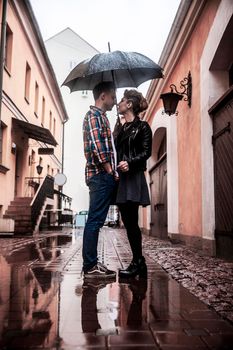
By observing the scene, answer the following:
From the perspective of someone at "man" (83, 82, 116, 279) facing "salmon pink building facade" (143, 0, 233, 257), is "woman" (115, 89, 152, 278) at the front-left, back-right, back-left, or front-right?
front-right

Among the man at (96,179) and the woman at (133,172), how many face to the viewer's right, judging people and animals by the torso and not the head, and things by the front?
1

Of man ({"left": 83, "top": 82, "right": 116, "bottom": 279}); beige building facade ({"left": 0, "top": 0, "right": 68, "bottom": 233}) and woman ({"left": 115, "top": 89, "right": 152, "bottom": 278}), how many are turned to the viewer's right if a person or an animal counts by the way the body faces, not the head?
2

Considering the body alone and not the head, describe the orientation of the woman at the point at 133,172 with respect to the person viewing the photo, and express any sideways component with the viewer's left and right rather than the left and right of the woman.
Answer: facing to the left of the viewer

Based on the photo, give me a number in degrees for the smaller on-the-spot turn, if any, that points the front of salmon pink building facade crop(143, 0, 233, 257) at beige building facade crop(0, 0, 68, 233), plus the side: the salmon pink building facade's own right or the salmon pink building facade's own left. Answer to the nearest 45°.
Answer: approximately 45° to the salmon pink building facade's own right

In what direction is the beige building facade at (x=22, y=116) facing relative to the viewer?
to the viewer's right

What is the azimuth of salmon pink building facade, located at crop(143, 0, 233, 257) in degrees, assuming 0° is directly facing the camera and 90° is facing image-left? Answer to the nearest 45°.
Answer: approximately 90°

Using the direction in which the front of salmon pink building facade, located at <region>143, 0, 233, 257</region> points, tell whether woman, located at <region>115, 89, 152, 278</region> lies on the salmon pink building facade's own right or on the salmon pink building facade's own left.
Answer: on the salmon pink building facade's own left

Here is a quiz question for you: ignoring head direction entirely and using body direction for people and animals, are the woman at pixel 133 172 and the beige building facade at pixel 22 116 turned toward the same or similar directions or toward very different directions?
very different directions

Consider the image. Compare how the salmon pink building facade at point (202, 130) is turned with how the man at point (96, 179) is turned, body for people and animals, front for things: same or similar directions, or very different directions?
very different directions

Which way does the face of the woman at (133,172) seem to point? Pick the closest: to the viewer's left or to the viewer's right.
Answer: to the viewer's left

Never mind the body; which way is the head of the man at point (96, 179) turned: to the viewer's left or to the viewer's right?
to the viewer's right

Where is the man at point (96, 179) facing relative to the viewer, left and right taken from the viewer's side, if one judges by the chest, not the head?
facing to the right of the viewer
